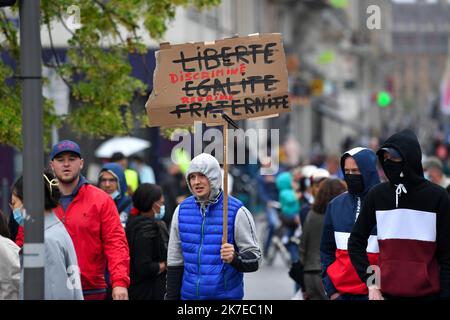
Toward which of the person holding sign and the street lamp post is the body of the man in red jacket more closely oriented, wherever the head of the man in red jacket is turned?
the street lamp post

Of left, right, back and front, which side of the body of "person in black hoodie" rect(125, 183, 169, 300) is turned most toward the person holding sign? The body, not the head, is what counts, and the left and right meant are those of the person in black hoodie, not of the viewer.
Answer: right

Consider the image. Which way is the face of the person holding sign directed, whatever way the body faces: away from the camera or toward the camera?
toward the camera

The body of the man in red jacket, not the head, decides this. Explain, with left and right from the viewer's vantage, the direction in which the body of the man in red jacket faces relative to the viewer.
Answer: facing the viewer and to the left of the viewer

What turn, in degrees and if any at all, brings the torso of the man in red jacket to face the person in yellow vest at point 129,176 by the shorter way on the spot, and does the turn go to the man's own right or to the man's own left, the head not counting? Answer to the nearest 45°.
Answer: approximately 135° to the man's own right
